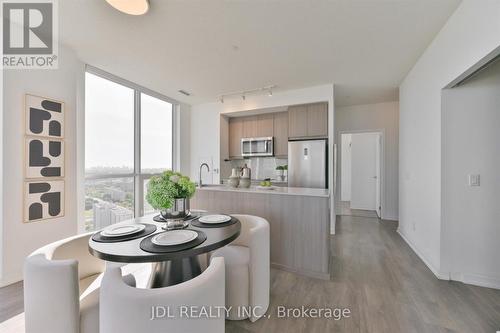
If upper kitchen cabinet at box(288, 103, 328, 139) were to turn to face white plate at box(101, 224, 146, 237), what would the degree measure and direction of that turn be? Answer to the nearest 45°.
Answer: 0° — it already faces it

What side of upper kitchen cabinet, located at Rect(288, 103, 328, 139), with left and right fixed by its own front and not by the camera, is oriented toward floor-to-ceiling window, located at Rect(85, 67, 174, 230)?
right

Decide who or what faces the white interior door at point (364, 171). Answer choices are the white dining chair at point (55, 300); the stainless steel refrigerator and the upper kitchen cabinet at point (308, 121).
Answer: the white dining chair

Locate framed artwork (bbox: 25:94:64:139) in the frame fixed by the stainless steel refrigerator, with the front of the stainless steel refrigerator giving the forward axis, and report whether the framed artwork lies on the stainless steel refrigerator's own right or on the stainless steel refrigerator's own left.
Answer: on the stainless steel refrigerator's own right

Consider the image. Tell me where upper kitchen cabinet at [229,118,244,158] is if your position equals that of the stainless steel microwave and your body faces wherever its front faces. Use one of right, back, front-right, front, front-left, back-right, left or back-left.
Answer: back-right

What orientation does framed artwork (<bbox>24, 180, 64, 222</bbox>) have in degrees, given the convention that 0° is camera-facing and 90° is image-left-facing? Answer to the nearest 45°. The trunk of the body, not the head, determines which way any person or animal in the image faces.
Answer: approximately 315°

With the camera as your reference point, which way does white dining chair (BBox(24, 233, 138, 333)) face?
facing to the right of the viewer

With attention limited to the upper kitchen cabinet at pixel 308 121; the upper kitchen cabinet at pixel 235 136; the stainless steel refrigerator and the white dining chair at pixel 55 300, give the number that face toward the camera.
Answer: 3

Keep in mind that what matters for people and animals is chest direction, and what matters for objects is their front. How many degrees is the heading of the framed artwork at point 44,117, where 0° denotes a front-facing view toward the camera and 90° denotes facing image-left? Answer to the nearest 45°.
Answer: approximately 315°

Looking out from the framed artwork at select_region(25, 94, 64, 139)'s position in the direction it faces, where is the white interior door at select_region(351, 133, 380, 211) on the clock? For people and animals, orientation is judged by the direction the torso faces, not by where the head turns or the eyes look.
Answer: The white interior door is roughly at 11 o'clock from the framed artwork.

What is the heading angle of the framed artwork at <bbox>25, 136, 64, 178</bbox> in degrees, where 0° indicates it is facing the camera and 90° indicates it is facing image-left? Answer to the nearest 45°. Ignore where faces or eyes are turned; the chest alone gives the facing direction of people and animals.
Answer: approximately 315°
